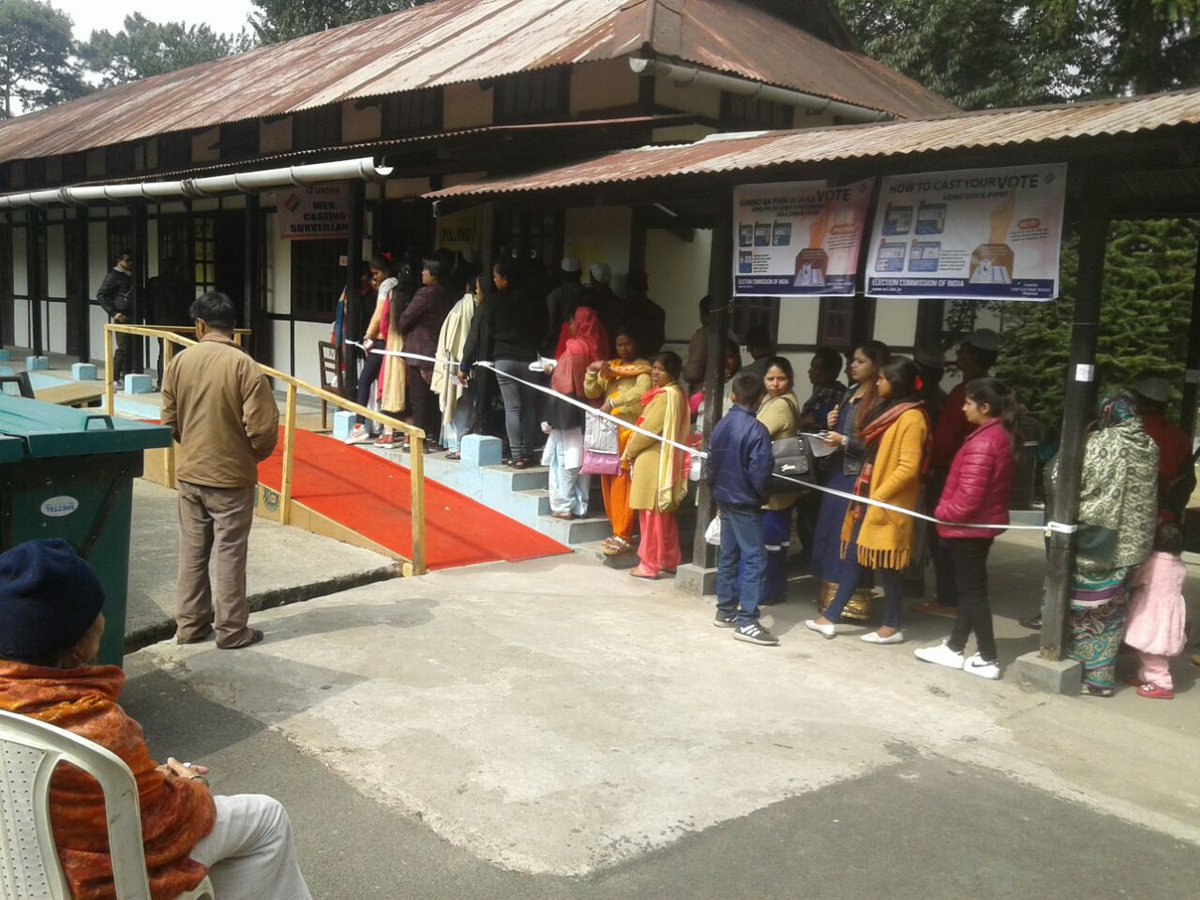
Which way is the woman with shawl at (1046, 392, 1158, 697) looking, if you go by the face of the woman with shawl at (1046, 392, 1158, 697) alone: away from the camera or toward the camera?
away from the camera

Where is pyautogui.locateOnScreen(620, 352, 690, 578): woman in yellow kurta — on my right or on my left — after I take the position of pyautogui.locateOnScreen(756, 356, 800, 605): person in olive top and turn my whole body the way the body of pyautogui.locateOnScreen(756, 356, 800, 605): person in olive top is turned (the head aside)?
on my right

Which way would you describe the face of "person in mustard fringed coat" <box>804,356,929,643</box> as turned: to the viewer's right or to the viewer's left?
to the viewer's left

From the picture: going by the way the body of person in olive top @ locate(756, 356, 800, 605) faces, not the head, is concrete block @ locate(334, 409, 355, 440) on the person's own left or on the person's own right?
on the person's own right

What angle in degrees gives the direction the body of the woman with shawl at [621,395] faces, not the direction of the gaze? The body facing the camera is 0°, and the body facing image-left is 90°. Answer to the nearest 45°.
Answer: approximately 45°

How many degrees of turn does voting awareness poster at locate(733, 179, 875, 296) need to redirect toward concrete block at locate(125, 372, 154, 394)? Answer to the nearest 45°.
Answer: approximately 135° to its right

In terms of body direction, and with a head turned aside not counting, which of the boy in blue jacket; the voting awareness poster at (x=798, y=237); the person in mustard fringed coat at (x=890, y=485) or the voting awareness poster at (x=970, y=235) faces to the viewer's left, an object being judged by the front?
the person in mustard fringed coat

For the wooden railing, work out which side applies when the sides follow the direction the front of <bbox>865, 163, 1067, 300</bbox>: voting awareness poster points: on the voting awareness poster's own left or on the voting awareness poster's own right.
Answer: on the voting awareness poster's own right

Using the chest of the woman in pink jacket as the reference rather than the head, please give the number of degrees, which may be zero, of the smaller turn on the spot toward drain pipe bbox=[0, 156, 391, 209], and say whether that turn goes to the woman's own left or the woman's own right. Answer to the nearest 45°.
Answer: approximately 45° to the woman's own right

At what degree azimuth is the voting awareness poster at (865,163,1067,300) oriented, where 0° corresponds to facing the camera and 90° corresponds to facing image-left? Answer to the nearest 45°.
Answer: approximately 0°

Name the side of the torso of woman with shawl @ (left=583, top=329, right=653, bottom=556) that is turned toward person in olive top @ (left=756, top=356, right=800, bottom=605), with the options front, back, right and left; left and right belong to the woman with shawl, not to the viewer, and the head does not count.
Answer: left
